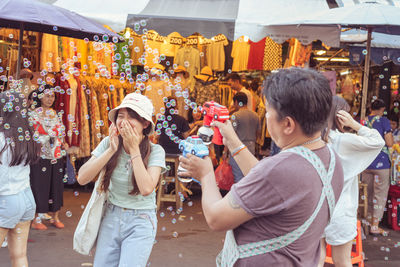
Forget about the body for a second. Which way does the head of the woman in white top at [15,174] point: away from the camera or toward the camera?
away from the camera

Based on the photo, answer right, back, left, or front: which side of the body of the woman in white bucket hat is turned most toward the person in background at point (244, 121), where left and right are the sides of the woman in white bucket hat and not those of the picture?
back

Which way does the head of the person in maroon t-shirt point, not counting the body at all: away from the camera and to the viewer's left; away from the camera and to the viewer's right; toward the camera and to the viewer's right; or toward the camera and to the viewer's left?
away from the camera and to the viewer's left

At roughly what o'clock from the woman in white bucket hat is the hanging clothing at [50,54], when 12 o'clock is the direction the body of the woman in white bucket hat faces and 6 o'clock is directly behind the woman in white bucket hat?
The hanging clothing is roughly at 4 o'clock from the woman in white bucket hat.

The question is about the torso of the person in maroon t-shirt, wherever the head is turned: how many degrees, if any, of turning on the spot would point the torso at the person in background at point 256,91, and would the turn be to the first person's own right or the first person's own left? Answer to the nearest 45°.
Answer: approximately 45° to the first person's own right

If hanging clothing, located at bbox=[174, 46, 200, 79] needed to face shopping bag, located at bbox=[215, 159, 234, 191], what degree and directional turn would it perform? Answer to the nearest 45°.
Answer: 0° — it already faces it

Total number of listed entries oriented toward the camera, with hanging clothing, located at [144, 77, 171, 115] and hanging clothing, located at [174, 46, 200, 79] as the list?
2

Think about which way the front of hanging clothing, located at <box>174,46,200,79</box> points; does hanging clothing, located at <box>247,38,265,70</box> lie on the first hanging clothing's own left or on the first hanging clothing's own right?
on the first hanging clothing's own left

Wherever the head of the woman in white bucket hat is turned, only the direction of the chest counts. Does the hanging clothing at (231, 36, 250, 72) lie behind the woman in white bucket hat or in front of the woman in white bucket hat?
behind

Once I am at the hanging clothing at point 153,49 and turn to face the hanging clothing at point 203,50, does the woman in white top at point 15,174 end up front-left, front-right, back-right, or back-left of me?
back-right

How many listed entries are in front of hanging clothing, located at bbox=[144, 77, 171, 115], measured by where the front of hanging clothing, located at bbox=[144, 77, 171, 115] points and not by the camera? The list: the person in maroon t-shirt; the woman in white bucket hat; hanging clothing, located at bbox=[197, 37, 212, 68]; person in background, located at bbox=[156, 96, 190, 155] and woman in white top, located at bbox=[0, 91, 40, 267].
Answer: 4

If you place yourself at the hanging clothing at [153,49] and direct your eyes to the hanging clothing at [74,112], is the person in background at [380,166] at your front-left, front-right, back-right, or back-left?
back-left

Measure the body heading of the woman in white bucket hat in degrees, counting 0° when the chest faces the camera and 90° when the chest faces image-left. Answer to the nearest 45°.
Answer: approximately 45°
